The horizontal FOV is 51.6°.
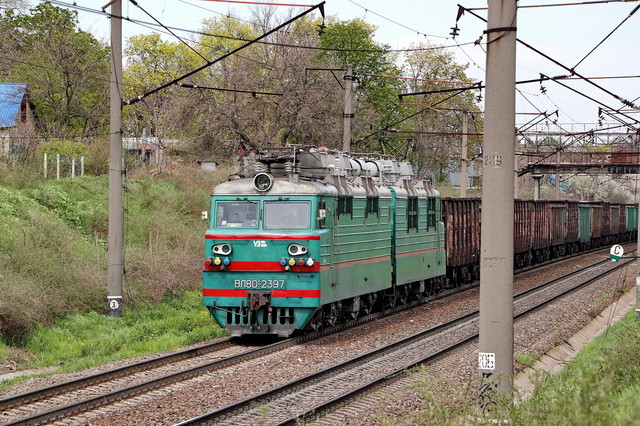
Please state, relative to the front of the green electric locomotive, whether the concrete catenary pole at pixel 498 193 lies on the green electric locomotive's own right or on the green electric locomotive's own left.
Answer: on the green electric locomotive's own left

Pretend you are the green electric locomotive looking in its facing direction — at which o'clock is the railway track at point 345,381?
The railway track is roughly at 10 o'clock from the green electric locomotive.

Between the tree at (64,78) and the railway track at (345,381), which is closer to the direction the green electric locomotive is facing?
the railway track

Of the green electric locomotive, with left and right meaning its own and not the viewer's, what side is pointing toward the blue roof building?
right

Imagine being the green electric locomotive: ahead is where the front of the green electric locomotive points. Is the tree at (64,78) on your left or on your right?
on your right

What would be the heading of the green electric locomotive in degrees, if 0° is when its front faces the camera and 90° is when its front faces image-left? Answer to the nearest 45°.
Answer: approximately 45°
